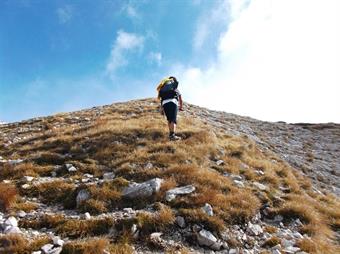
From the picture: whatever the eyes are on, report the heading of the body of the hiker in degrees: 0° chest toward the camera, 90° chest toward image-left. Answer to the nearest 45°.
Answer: approximately 225°

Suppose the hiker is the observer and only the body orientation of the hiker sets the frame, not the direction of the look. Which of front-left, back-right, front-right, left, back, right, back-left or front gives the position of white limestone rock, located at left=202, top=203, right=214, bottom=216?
back-right

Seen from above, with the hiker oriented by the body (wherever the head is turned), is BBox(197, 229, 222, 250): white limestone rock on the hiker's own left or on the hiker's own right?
on the hiker's own right

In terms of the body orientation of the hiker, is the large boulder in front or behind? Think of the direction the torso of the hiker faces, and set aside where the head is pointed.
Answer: behind

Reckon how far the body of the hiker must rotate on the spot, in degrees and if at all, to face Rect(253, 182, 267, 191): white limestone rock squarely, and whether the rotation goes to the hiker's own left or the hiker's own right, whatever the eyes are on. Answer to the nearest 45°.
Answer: approximately 90° to the hiker's own right

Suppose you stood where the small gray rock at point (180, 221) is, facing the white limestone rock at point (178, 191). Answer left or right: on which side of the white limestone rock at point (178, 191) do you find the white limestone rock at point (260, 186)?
right

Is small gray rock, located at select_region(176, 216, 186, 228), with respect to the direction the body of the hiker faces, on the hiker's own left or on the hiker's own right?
on the hiker's own right

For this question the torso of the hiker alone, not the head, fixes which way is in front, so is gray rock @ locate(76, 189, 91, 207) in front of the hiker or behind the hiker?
behind
